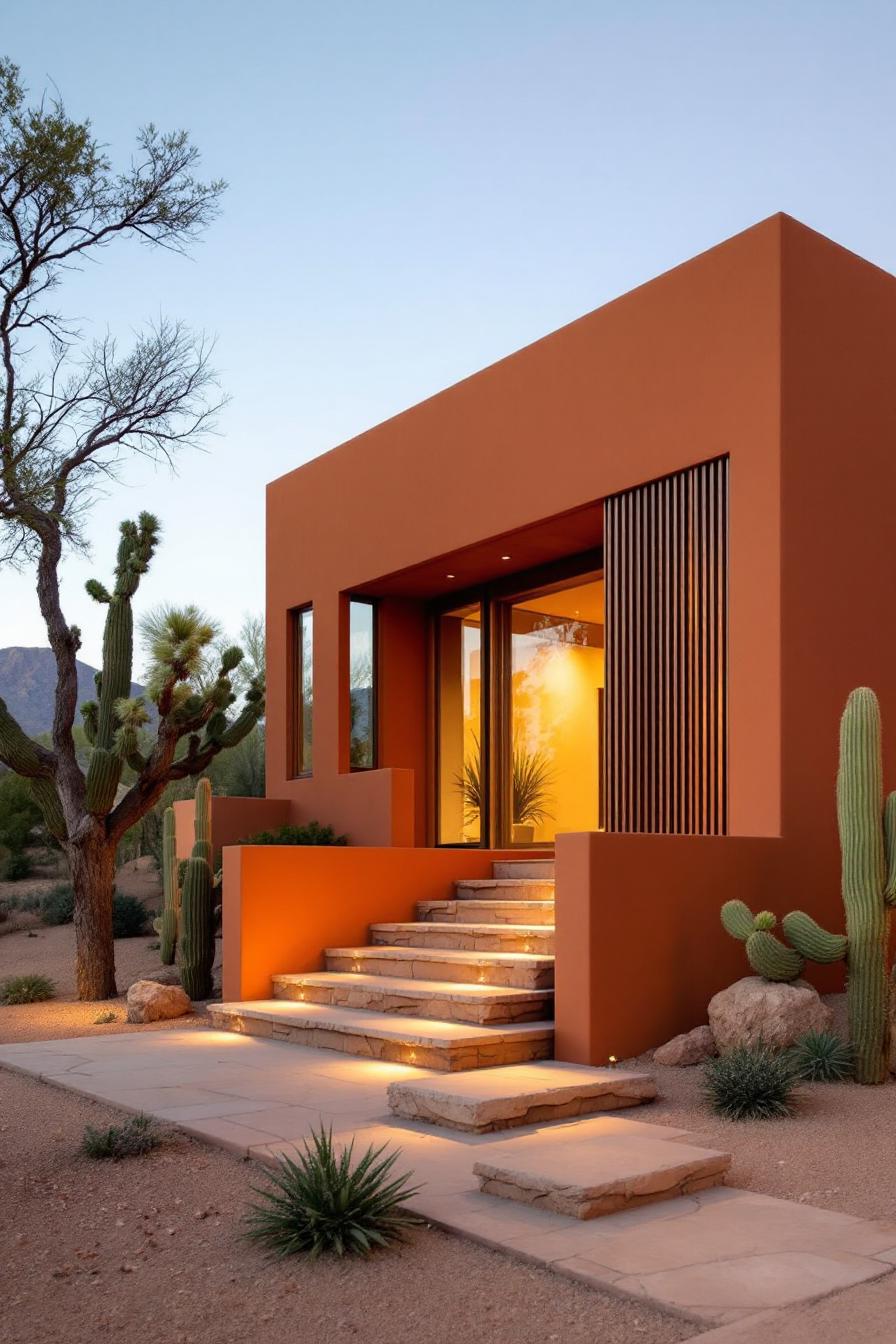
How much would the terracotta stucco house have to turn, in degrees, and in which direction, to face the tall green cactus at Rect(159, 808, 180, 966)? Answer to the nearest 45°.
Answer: approximately 90° to its right

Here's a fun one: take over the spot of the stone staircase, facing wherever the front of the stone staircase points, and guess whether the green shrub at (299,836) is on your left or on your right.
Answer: on your right

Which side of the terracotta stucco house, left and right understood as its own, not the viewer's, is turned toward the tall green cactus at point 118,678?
right

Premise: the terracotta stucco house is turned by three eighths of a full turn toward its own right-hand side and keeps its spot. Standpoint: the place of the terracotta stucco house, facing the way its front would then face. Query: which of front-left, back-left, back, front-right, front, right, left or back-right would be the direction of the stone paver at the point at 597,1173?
back

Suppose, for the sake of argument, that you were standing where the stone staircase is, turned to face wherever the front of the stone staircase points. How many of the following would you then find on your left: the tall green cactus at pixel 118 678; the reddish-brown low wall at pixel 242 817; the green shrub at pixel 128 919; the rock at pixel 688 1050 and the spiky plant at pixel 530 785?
1

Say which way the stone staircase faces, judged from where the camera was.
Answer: facing the viewer and to the left of the viewer

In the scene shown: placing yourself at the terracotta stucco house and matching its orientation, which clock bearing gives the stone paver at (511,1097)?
The stone paver is roughly at 11 o'clock from the terracotta stucco house.

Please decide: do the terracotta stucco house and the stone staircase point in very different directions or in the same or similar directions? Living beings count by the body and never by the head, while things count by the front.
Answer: same or similar directions

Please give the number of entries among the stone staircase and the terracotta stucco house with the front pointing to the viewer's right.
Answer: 0

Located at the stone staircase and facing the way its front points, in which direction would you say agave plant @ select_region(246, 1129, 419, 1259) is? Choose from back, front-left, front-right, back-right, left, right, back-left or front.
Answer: front-left

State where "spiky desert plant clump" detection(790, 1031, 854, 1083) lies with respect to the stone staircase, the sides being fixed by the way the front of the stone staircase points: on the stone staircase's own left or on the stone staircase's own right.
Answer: on the stone staircase's own left

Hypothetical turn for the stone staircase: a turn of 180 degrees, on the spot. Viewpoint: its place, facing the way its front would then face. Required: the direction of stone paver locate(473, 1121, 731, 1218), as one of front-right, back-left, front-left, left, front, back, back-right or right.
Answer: back-right

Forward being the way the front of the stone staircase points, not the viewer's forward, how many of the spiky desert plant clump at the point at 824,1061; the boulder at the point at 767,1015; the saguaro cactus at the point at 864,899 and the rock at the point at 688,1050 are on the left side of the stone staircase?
4
